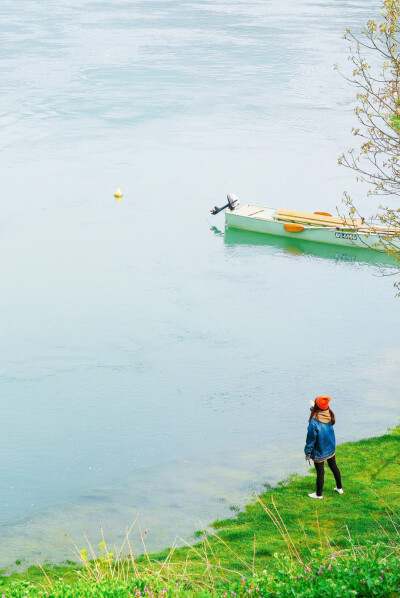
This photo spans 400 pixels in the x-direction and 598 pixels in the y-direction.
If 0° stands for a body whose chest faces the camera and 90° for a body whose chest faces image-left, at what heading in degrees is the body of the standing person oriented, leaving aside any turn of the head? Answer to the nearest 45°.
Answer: approximately 135°

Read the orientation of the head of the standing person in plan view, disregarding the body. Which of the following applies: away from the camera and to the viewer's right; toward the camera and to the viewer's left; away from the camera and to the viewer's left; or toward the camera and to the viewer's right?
away from the camera and to the viewer's left
